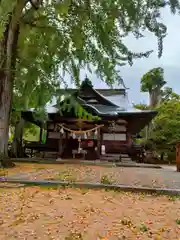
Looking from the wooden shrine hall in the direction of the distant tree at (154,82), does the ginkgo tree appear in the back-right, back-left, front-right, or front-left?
back-right

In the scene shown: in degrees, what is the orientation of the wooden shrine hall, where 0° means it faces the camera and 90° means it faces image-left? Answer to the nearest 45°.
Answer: approximately 0°

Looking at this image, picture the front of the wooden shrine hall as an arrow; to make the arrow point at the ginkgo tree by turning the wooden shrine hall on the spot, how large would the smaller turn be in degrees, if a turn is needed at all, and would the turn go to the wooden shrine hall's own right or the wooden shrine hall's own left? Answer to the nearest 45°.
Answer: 0° — it already faces it

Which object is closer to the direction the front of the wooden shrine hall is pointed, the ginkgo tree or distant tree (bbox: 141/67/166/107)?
the ginkgo tree
